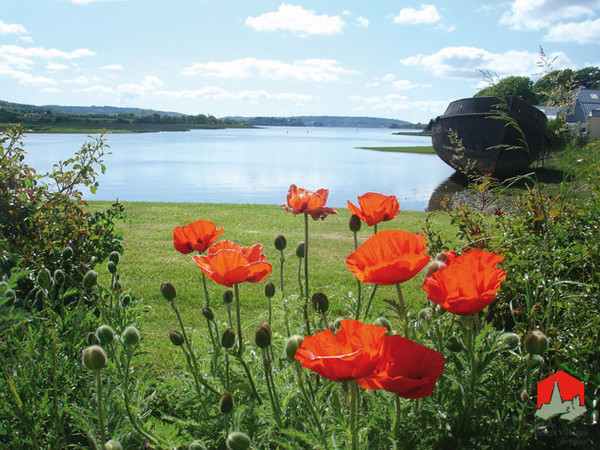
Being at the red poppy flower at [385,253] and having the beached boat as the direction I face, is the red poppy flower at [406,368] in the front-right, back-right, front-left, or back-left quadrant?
back-right

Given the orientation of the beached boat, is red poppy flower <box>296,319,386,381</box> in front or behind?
in front

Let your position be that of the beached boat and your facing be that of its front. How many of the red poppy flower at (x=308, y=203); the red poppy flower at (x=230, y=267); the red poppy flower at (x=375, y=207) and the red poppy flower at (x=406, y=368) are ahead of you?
4

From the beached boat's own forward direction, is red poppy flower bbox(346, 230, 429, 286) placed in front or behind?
in front

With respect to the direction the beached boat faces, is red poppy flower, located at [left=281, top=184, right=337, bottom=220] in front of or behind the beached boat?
in front
